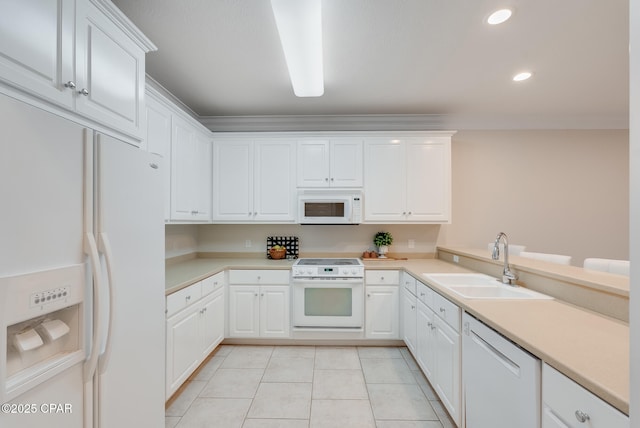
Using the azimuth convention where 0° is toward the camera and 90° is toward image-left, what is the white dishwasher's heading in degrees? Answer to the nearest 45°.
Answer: approximately 45°

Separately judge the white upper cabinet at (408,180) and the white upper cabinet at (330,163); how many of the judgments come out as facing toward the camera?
2

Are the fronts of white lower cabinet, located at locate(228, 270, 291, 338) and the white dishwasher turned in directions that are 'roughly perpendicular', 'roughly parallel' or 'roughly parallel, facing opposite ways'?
roughly perpendicular

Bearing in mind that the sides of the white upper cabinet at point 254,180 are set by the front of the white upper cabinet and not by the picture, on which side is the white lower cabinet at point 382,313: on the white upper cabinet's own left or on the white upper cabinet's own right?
on the white upper cabinet's own left

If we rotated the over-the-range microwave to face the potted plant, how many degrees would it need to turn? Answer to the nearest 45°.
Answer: approximately 135° to its left

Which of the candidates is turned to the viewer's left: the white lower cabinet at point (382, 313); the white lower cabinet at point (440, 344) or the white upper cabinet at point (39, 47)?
the white lower cabinet at point (440, 344)

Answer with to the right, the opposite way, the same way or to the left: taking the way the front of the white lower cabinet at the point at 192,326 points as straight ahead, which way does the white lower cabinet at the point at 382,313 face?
to the right
